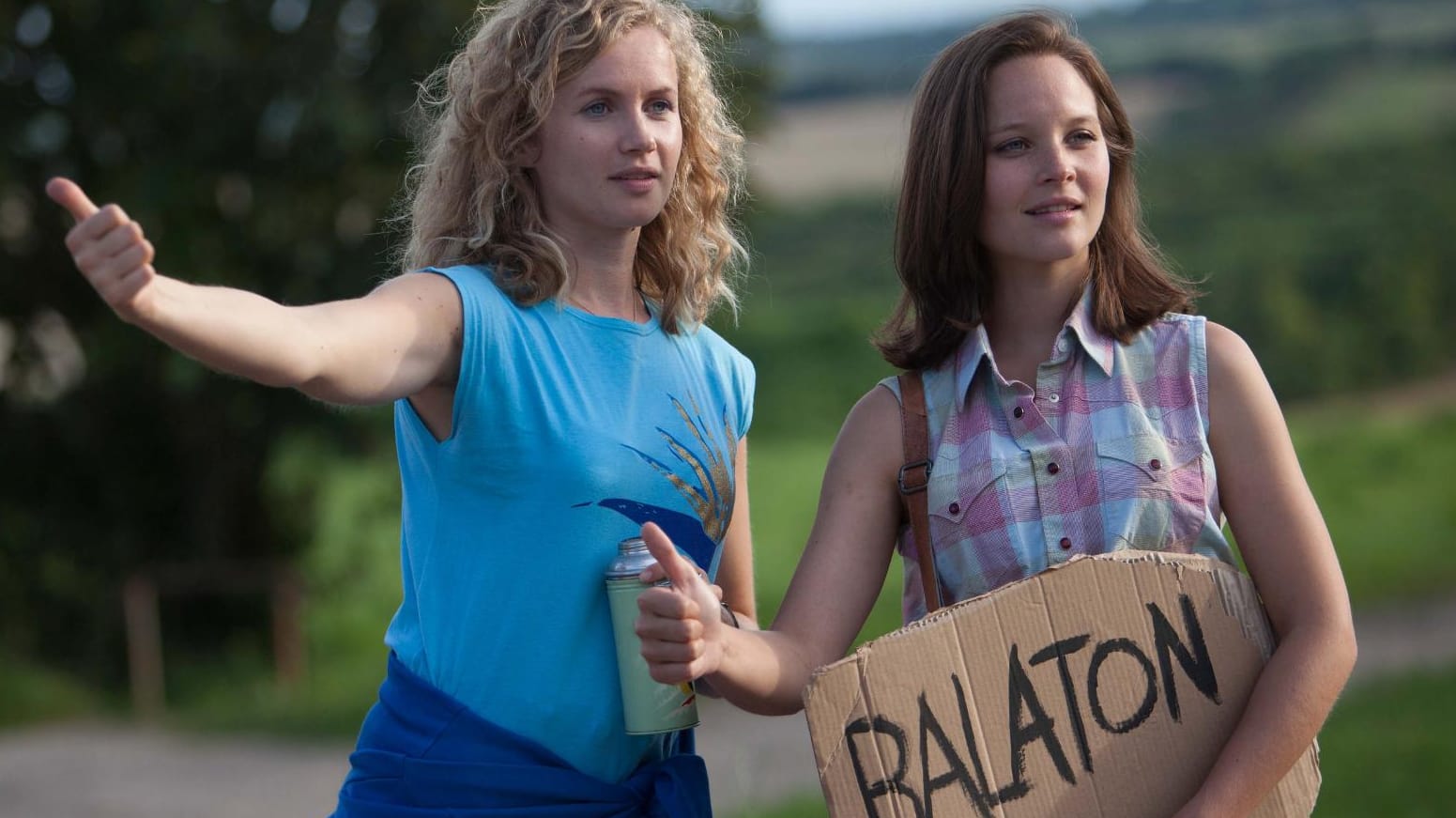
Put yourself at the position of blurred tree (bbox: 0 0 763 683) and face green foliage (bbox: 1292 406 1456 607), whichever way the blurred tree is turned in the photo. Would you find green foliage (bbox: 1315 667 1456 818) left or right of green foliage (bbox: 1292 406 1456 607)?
right

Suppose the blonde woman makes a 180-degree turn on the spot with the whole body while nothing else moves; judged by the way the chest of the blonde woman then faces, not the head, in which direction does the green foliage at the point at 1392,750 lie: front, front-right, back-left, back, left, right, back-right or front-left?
right

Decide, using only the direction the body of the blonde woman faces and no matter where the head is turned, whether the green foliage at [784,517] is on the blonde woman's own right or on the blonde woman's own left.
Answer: on the blonde woman's own left

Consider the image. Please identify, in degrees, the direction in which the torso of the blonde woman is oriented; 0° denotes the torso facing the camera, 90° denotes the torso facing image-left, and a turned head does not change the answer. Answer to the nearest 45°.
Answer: approximately 315°

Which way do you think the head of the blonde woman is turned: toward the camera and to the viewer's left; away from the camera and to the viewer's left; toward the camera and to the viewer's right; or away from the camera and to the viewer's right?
toward the camera and to the viewer's right

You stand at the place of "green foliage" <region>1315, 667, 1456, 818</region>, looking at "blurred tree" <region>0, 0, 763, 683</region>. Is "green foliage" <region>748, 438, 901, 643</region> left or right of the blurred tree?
right

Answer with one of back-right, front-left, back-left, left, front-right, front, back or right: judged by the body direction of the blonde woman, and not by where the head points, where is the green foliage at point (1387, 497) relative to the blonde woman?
left

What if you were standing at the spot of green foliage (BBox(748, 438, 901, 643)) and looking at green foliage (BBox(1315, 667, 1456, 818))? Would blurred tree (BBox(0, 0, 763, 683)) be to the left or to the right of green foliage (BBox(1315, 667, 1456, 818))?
right
